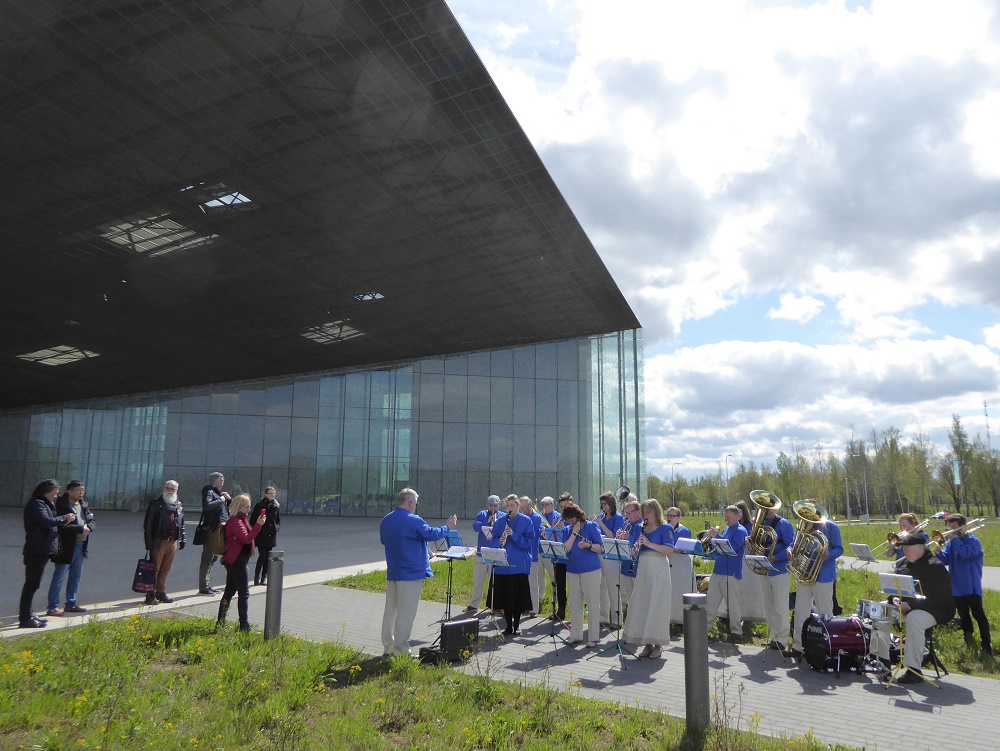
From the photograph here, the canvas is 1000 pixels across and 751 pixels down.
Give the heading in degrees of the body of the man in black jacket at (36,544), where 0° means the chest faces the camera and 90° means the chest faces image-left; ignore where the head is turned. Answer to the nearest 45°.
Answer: approximately 270°

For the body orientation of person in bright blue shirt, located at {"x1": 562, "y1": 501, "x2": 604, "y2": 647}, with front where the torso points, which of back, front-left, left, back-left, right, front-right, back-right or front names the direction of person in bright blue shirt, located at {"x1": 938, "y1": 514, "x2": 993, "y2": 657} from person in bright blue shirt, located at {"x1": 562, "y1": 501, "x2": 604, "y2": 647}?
back-left

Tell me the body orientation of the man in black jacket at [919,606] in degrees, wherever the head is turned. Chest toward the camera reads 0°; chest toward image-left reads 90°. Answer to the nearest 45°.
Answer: approximately 90°

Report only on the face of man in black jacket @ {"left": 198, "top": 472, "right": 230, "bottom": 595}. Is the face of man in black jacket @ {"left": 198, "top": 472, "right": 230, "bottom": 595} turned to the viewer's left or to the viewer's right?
to the viewer's right

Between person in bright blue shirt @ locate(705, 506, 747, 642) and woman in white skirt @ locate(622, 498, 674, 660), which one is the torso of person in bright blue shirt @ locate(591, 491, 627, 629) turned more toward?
the woman in white skirt

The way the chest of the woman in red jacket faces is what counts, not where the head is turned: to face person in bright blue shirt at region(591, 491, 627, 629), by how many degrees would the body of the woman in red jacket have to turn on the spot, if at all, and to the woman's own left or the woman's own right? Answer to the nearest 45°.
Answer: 0° — they already face them

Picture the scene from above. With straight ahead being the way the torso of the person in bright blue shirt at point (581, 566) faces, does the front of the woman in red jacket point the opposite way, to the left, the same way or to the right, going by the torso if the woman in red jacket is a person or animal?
the opposite way

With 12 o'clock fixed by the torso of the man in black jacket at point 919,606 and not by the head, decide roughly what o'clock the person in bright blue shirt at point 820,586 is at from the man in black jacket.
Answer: The person in bright blue shirt is roughly at 1 o'clock from the man in black jacket.

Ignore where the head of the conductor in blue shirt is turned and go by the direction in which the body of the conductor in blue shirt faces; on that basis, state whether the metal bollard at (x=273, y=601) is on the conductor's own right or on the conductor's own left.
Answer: on the conductor's own left

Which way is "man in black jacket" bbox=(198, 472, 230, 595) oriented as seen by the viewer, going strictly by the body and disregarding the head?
to the viewer's right

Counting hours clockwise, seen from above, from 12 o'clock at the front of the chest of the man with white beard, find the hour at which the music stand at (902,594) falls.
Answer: The music stand is roughly at 12 o'clock from the man with white beard.
